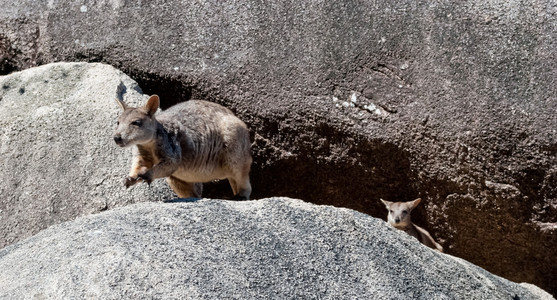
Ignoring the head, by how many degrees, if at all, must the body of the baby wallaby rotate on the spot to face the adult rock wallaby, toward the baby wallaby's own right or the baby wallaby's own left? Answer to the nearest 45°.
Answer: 0° — it already faces it

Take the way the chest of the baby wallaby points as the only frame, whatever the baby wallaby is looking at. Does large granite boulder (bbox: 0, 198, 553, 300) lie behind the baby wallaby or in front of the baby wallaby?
in front
